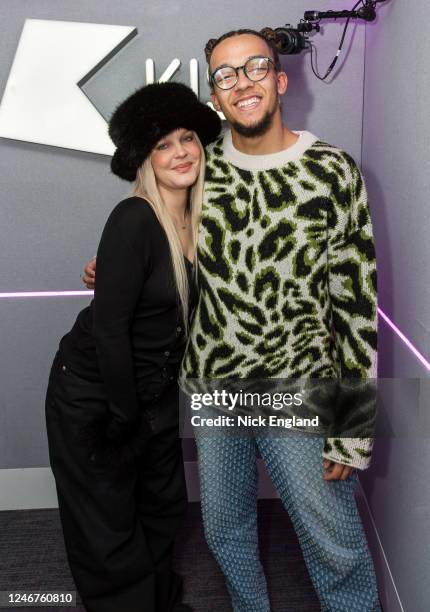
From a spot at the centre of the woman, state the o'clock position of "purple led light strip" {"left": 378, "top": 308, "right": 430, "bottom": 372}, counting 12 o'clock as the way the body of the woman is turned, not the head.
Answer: The purple led light strip is roughly at 11 o'clock from the woman.

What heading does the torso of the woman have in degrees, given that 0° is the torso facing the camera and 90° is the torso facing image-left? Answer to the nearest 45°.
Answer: approximately 315°

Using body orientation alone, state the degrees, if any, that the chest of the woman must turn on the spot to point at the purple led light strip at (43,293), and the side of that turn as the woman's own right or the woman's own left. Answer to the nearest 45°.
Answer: approximately 180°
